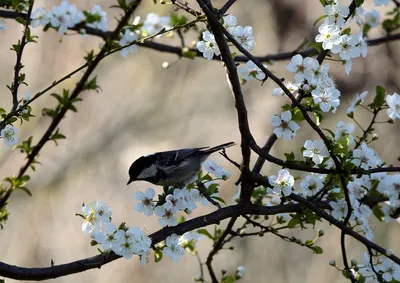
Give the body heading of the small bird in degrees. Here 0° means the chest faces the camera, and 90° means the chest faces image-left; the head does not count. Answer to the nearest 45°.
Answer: approximately 90°
